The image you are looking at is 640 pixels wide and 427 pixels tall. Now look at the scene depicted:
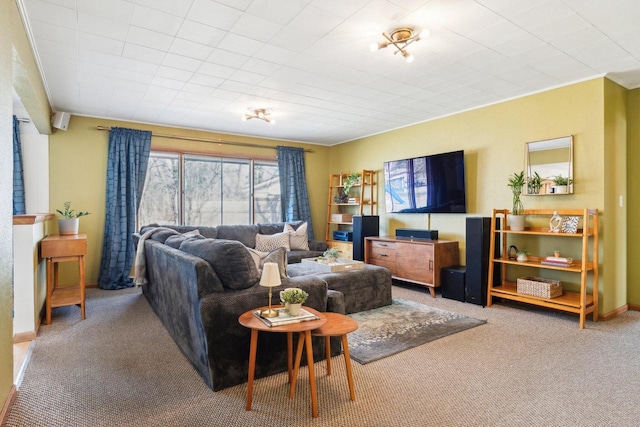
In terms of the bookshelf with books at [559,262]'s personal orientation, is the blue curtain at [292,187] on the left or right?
on its right

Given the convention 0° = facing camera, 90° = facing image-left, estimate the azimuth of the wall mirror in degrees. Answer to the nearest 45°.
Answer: approximately 45°

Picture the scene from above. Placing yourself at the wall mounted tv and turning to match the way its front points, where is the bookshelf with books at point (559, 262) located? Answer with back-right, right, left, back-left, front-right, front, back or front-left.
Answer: left

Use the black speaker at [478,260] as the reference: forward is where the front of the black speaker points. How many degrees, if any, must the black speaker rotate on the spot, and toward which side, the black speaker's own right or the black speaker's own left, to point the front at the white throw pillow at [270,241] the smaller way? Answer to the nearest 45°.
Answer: approximately 45° to the black speaker's own right

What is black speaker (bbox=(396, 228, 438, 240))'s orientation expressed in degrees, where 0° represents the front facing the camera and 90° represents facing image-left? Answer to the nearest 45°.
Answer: approximately 45°

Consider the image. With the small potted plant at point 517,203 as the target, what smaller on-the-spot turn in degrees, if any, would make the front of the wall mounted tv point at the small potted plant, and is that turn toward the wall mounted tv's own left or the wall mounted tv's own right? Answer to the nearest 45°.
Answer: approximately 90° to the wall mounted tv's own left

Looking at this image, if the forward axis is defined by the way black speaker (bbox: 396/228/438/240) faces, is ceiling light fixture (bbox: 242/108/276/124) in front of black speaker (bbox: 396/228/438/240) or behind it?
in front

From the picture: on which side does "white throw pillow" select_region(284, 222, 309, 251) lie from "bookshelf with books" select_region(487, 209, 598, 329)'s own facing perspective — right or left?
on its right

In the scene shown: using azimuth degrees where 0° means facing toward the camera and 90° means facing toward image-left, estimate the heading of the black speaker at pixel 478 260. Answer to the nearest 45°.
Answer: approximately 45°

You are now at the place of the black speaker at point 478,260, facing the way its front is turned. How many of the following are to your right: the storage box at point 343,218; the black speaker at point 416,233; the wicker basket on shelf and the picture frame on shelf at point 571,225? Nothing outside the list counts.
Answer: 2

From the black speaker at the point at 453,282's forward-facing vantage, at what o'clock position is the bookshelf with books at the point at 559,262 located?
The bookshelf with books is roughly at 8 o'clock from the black speaker.

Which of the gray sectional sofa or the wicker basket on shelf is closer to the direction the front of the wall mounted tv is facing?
the gray sectional sofa
